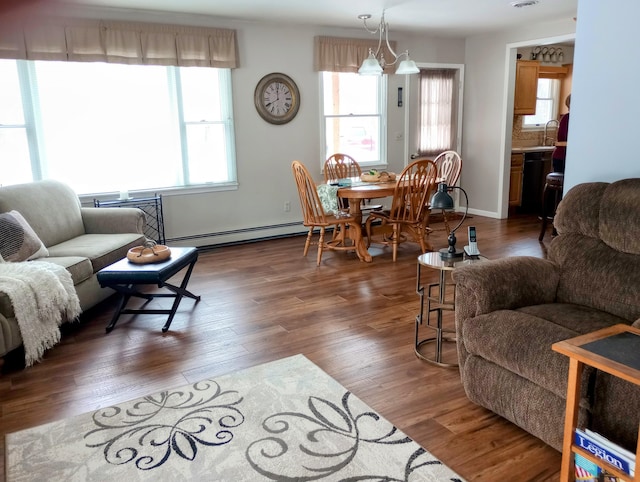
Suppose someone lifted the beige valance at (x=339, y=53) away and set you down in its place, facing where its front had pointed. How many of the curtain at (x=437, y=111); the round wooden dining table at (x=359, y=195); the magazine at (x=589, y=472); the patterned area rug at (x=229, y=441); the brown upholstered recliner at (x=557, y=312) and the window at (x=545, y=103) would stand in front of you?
4

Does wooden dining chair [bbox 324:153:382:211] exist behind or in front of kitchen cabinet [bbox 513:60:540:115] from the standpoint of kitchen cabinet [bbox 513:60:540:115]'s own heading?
in front

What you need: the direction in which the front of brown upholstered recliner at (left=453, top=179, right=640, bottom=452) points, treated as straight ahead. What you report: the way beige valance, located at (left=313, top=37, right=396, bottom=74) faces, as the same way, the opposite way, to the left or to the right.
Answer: to the left

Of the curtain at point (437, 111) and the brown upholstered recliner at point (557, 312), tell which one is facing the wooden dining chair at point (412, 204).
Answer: the curtain

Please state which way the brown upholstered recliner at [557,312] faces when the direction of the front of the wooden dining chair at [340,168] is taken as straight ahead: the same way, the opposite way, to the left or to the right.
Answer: to the right

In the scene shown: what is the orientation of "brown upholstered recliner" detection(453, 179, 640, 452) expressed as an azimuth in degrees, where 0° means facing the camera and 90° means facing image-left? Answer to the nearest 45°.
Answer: approximately 45°

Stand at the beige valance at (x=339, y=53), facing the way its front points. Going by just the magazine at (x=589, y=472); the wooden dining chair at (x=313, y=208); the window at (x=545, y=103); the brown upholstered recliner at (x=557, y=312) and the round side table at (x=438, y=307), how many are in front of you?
4

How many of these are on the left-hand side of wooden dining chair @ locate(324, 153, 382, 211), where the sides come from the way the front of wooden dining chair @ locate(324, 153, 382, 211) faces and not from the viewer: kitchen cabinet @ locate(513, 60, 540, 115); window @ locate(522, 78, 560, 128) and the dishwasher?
3

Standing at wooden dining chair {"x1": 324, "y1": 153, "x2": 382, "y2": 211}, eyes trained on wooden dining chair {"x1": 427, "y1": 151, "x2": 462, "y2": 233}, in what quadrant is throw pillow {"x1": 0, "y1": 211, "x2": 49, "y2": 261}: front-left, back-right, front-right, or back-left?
back-right

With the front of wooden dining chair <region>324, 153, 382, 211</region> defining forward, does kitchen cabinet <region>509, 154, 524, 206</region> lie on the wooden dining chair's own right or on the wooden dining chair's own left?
on the wooden dining chair's own left

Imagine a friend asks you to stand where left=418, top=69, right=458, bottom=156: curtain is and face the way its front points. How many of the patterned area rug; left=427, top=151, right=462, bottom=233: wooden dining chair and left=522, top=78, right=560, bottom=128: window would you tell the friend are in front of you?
2

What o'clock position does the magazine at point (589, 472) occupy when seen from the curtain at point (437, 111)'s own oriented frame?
The magazine is roughly at 12 o'clock from the curtain.

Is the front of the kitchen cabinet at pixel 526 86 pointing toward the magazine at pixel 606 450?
yes

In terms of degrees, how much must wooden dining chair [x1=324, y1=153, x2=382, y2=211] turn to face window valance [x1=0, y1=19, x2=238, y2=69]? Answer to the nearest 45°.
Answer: approximately 90° to its right
